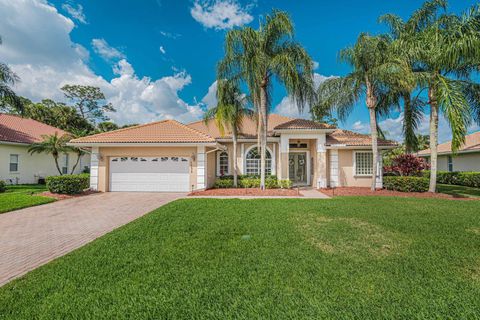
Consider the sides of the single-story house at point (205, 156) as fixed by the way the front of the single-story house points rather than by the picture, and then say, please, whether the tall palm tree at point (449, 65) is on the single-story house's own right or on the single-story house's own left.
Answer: on the single-story house's own left

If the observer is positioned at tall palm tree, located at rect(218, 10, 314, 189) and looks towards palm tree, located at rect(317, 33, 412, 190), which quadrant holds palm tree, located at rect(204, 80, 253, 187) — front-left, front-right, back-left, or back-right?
back-left

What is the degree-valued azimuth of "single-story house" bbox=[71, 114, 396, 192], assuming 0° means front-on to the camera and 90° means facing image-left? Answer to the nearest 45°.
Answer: approximately 0°

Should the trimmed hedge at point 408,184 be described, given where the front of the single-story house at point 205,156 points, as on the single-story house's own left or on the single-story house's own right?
on the single-story house's own left

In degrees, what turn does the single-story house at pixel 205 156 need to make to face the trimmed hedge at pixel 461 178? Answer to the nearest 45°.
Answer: approximately 90° to its left

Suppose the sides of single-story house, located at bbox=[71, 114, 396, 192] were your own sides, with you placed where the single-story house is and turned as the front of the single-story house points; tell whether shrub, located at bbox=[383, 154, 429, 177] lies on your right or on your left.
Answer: on your left

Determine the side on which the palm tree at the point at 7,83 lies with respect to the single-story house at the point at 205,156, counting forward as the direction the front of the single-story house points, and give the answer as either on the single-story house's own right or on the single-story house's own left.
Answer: on the single-story house's own right

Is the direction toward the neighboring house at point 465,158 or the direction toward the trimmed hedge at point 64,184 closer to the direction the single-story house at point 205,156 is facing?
the trimmed hedge

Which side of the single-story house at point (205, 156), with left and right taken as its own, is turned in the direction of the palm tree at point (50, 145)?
right

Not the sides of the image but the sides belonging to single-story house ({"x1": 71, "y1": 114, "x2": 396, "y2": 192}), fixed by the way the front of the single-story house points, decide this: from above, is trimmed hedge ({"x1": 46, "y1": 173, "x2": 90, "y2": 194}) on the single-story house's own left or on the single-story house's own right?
on the single-story house's own right

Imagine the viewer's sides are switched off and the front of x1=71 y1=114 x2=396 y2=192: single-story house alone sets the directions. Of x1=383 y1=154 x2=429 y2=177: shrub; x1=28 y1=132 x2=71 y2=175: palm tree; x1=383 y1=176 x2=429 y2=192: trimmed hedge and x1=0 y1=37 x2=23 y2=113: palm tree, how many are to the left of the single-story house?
2
